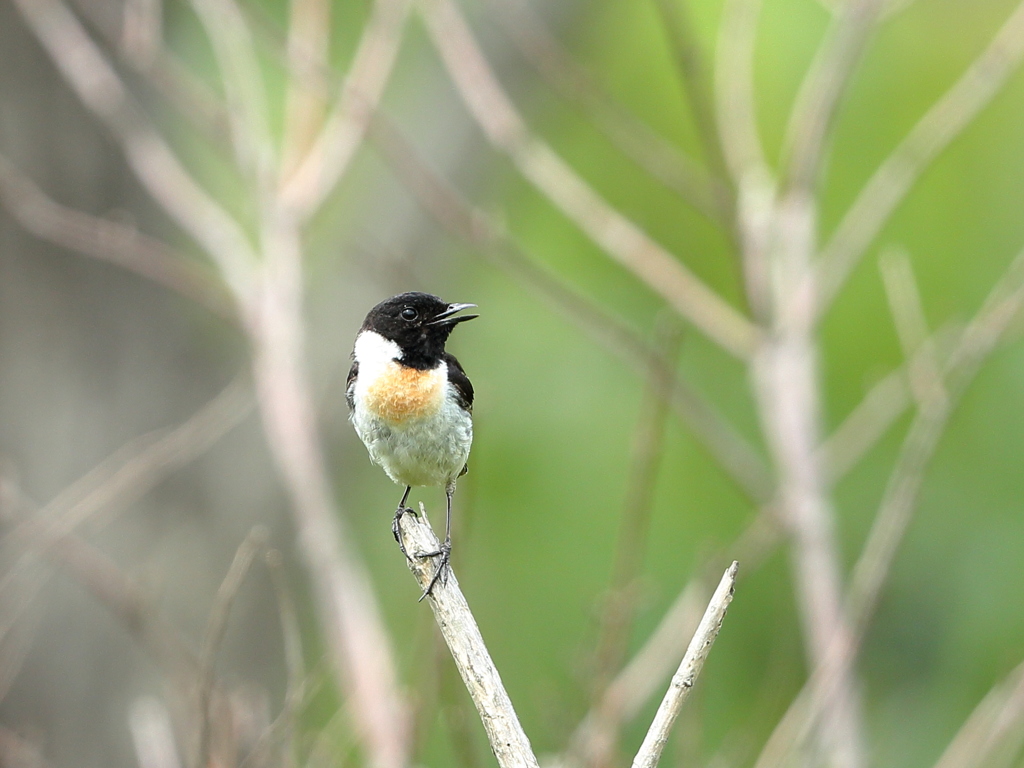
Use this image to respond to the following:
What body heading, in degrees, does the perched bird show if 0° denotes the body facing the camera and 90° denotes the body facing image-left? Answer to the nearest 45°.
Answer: approximately 0°

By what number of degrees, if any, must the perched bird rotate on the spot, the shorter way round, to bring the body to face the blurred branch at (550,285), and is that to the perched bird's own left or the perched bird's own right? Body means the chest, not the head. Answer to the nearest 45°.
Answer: approximately 135° to the perched bird's own left

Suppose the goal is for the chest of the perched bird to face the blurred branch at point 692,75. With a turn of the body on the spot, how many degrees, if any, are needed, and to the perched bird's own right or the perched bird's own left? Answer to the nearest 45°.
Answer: approximately 180°

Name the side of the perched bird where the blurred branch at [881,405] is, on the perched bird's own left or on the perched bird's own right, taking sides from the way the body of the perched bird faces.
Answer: on the perched bird's own left

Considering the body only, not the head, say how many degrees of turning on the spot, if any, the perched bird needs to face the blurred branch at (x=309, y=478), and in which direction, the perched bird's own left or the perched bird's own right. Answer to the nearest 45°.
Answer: approximately 180°
